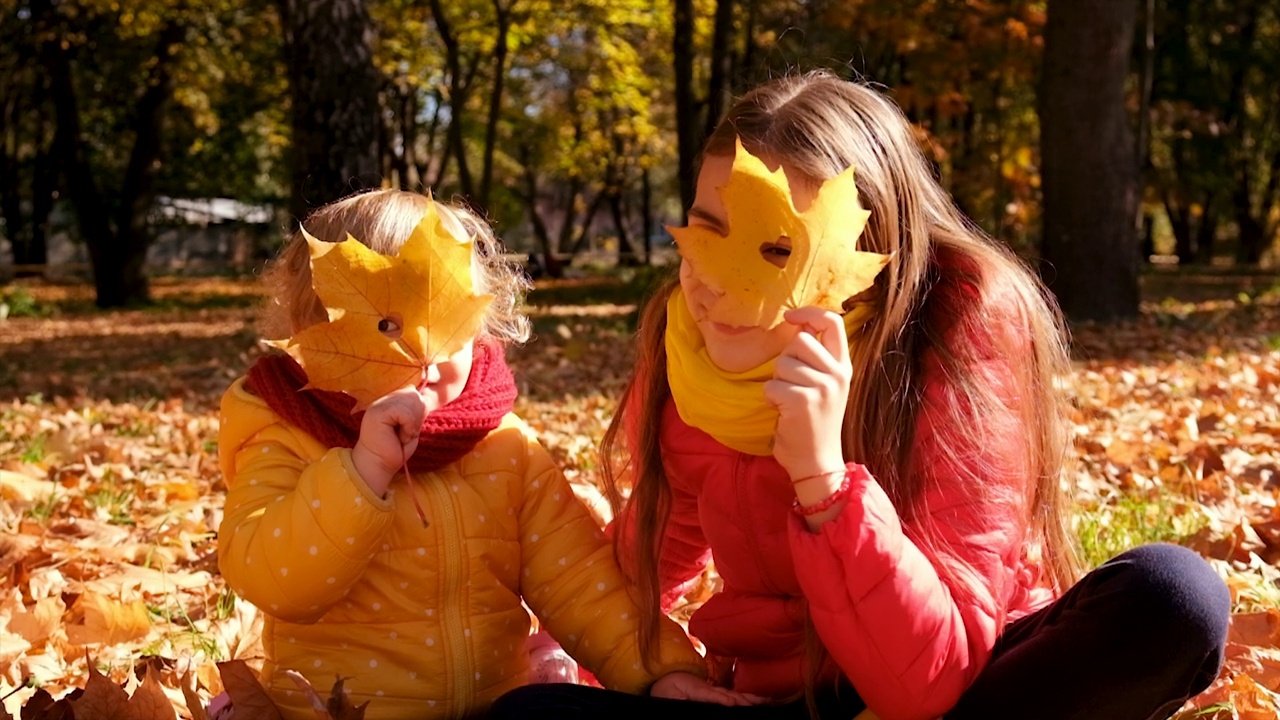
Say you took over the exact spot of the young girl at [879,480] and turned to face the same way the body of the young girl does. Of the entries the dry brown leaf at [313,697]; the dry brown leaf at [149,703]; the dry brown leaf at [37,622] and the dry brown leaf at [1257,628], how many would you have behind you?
1

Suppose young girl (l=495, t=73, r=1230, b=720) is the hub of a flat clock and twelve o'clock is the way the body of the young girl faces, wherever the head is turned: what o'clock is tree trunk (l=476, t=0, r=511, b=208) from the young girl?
The tree trunk is roughly at 4 o'clock from the young girl.

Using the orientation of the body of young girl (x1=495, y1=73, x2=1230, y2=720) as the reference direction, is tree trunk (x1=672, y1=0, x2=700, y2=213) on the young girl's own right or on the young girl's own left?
on the young girl's own right

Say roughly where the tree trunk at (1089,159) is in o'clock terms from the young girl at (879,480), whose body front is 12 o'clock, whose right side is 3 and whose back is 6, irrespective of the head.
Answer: The tree trunk is roughly at 5 o'clock from the young girl.

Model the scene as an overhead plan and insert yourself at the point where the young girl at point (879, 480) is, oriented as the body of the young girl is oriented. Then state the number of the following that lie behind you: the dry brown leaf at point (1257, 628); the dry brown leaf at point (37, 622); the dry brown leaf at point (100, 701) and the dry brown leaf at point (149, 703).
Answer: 1

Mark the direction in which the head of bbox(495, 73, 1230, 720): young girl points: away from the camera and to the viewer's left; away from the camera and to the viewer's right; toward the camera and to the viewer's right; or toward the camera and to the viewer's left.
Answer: toward the camera and to the viewer's left

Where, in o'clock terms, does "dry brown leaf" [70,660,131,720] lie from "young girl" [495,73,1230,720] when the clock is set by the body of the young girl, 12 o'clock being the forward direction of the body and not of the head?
The dry brown leaf is roughly at 1 o'clock from the young girl.

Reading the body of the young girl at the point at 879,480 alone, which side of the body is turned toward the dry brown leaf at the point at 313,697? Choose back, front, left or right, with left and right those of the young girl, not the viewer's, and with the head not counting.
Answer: front

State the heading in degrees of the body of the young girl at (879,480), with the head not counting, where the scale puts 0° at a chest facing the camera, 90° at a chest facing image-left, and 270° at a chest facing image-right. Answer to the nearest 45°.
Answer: approximately 45°
